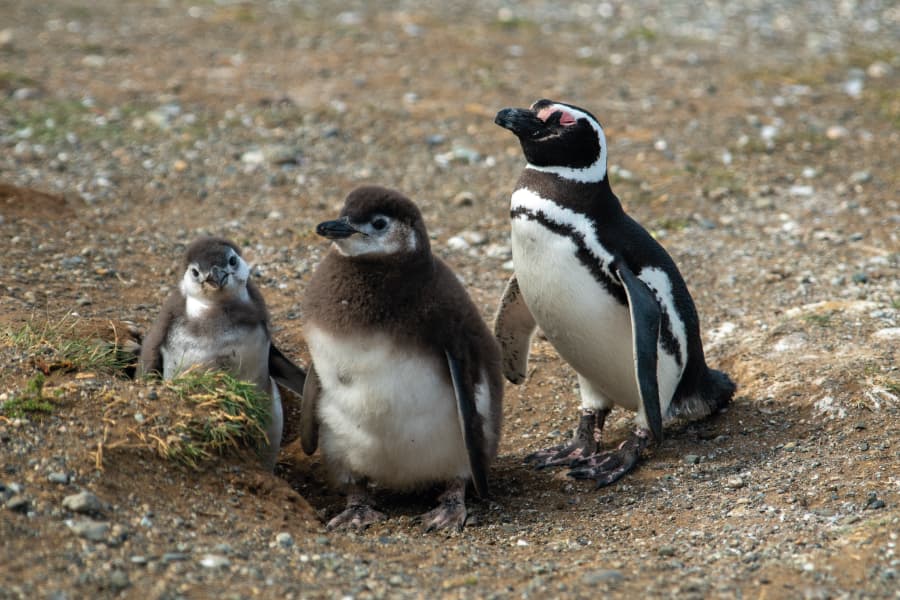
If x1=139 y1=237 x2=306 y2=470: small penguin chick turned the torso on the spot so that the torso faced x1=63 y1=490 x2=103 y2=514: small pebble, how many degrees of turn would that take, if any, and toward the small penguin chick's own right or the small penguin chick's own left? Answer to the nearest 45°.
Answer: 0° — it already faces it

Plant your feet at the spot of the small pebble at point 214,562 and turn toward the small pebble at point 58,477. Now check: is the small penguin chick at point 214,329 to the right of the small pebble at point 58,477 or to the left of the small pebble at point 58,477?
right

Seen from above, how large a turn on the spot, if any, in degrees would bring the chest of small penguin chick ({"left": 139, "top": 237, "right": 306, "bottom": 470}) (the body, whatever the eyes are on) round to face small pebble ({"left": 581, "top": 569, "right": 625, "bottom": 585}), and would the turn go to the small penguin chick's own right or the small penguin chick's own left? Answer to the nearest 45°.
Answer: approximately 45° to the small penguin chick's own left

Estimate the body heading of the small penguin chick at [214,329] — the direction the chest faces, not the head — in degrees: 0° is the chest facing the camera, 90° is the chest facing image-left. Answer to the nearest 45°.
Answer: approximately 0°

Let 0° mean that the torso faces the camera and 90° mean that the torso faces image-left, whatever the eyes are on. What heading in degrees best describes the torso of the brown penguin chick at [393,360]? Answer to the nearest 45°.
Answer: approximately 45°
